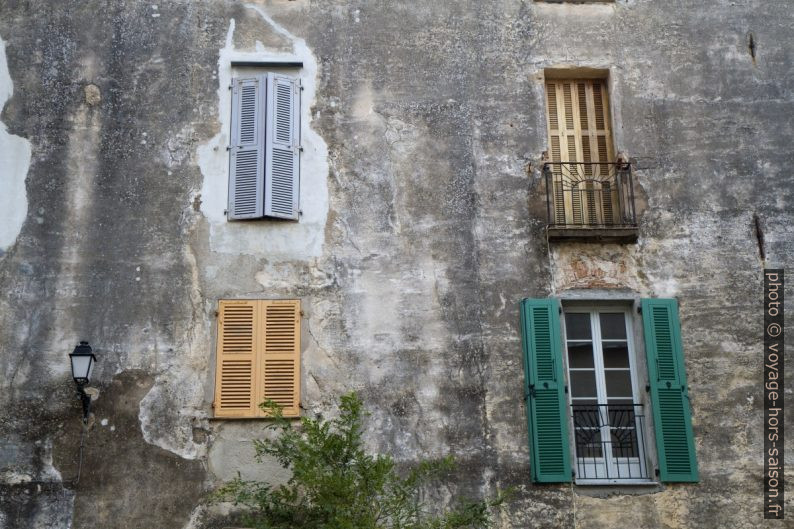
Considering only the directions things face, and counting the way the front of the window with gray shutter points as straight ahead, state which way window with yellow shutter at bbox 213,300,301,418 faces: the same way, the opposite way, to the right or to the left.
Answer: the same way

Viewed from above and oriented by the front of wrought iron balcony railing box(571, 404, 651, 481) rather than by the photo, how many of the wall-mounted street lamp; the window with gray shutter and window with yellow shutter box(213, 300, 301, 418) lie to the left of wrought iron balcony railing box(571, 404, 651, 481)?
0

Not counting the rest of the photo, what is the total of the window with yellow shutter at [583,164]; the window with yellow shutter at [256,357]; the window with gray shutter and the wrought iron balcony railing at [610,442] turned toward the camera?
4

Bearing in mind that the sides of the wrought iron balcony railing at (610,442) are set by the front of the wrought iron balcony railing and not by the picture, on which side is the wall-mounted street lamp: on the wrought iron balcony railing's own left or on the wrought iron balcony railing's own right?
on the wrought iron balcony railing's own right

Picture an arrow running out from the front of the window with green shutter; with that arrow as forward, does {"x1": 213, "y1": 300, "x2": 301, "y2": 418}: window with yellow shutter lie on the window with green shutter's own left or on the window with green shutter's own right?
on the window with green shutter's own right

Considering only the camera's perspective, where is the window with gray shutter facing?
facing the viewer

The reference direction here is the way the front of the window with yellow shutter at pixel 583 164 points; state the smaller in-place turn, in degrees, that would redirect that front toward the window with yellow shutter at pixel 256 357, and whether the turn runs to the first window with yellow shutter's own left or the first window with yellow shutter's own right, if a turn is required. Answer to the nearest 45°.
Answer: approximately 90° to the first window with yellow shutter's own right

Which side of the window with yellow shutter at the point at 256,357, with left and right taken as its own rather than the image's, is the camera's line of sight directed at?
front

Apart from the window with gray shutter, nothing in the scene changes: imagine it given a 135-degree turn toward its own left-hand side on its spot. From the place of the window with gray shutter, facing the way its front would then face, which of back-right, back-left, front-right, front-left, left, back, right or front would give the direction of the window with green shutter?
front-right

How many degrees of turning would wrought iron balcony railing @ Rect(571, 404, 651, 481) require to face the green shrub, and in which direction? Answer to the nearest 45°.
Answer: approximately 45° to its right

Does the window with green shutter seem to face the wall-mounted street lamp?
no

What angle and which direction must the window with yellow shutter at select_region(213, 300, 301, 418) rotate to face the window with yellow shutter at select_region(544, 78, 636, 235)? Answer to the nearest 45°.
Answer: approximately 90° to its left

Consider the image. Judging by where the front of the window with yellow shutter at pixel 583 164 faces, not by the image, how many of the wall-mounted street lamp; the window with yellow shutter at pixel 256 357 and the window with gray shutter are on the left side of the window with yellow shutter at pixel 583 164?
0

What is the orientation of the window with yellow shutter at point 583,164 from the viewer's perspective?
toward the camera

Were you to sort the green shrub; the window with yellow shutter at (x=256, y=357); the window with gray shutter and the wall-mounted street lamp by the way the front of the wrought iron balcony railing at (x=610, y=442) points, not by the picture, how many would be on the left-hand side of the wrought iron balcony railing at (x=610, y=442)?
0
